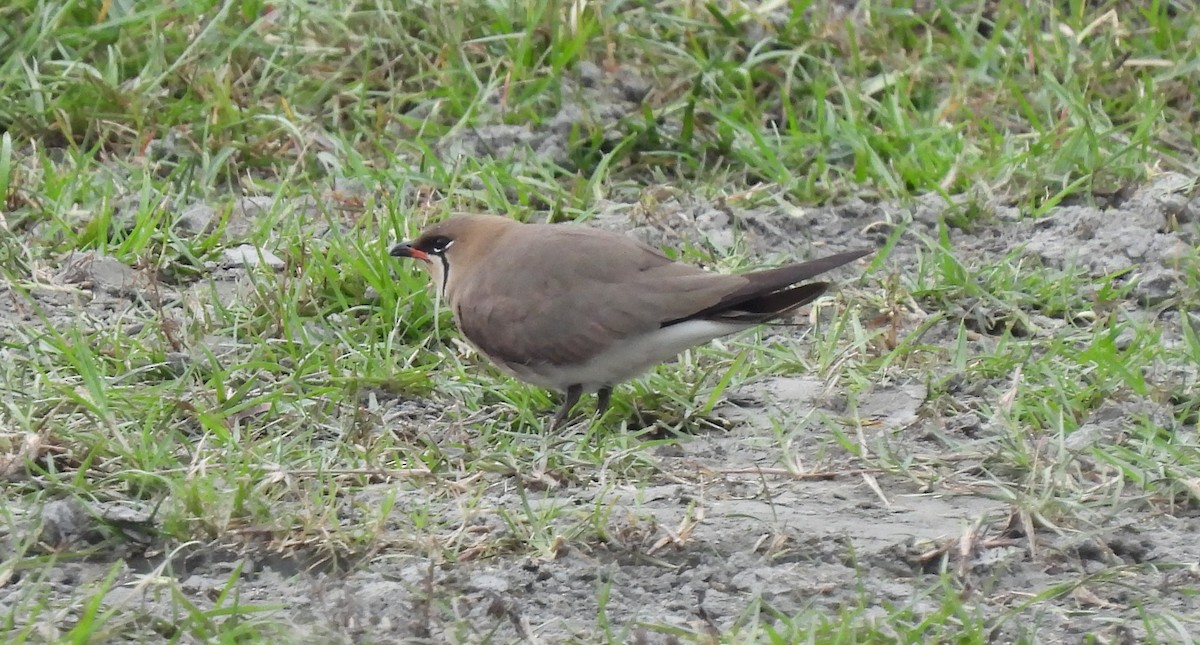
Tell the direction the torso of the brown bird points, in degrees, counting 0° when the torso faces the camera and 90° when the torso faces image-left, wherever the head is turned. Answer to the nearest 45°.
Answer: approximately 90°
